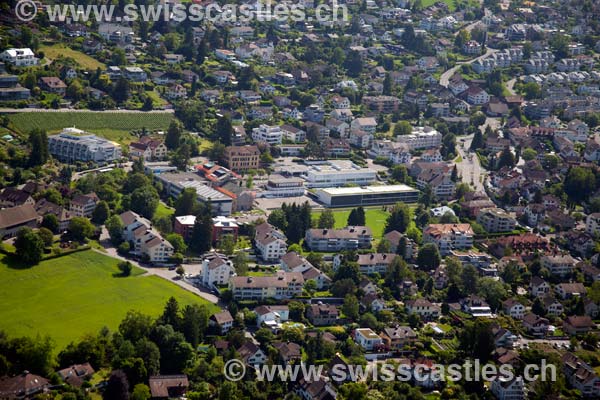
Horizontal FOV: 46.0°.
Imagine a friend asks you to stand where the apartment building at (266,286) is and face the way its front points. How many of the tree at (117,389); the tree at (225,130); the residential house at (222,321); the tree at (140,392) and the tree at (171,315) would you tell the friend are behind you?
1

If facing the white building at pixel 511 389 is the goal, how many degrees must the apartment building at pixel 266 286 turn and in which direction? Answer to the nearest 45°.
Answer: approximately 45° to its left

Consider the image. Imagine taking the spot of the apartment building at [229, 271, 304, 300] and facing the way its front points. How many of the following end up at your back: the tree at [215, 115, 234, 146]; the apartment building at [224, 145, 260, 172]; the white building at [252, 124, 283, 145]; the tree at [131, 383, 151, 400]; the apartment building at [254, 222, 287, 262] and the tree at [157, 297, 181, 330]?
4

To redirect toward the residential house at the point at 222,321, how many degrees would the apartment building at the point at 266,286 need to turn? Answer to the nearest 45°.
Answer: approximately 45° to its right

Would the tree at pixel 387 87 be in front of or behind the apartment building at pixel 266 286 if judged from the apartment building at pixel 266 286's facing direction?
behind

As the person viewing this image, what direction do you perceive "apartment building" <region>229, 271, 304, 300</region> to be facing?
facing the viewer

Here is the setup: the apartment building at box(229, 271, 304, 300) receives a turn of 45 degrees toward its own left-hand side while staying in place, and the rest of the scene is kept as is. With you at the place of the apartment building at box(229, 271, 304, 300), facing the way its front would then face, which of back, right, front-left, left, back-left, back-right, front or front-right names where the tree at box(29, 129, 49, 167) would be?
back

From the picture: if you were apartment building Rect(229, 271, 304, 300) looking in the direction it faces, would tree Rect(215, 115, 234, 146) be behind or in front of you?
behind

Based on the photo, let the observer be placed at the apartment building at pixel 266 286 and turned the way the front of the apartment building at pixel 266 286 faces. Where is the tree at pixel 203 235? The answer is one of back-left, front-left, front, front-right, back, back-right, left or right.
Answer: back-right

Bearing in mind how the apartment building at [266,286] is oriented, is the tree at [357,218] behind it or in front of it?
behind

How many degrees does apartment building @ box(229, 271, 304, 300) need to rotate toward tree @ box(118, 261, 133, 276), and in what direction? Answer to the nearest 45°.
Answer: approximately 90° to its right

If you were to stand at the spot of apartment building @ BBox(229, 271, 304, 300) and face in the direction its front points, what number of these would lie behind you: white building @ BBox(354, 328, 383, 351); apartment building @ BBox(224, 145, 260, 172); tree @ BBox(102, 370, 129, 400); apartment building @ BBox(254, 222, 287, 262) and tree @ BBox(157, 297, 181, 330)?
2

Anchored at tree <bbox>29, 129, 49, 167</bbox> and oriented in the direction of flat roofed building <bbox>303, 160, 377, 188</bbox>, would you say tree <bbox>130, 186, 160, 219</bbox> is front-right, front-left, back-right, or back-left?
front-right

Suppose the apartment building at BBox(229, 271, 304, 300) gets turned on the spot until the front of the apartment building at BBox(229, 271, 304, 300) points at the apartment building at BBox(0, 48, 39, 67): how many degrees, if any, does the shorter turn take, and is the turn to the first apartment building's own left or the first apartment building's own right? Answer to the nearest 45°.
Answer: approximately 135° to the first apartment building's own right

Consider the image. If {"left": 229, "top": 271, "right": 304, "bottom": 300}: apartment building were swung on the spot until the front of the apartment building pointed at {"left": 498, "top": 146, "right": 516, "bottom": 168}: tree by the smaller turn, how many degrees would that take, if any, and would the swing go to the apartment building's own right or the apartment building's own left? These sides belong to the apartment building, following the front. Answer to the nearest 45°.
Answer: approximately 135° to the apartment building's own left

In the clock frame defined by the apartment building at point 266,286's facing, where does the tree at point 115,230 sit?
The tree is roughly at 4 o'clock from the apartment building.

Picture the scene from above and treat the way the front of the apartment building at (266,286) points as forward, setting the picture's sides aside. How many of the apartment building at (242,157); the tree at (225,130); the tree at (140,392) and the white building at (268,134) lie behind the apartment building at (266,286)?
3

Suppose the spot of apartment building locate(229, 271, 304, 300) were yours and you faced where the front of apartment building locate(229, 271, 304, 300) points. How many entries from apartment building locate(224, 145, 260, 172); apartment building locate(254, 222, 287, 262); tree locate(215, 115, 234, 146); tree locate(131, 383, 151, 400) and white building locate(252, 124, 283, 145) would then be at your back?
4

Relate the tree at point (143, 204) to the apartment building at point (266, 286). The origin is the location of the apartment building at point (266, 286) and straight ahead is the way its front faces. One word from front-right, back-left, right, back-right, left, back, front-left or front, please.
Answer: back-right
